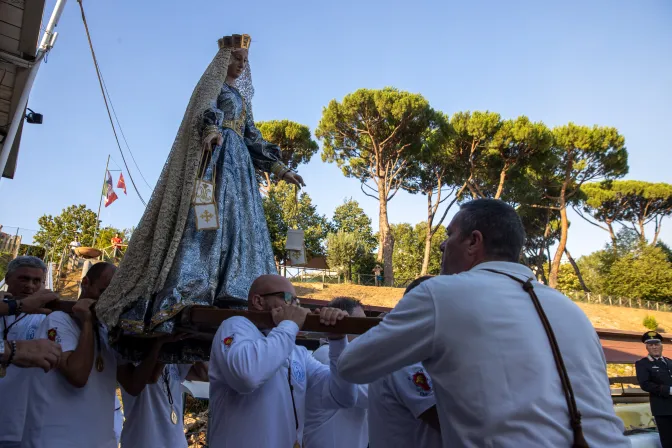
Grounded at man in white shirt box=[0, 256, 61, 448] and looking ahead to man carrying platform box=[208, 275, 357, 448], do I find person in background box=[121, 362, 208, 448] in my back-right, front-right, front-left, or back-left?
front-left

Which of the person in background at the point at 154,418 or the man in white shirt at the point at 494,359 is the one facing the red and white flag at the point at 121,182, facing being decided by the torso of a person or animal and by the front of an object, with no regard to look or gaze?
the man in white shirt

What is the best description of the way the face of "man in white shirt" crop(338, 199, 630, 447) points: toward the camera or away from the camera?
away from the camera

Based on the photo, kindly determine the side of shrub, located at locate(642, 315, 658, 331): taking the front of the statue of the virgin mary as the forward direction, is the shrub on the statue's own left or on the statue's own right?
on the statue's own left

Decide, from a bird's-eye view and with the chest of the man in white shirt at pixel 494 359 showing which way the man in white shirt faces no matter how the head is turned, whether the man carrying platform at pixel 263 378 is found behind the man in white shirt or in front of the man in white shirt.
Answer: in front

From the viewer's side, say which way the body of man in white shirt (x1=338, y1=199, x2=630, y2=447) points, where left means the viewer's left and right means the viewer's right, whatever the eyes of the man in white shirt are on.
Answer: facing away from the viewer and to the left of the viewer

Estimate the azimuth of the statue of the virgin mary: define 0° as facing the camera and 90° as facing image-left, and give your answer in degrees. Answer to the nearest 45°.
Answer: approximately 315°
